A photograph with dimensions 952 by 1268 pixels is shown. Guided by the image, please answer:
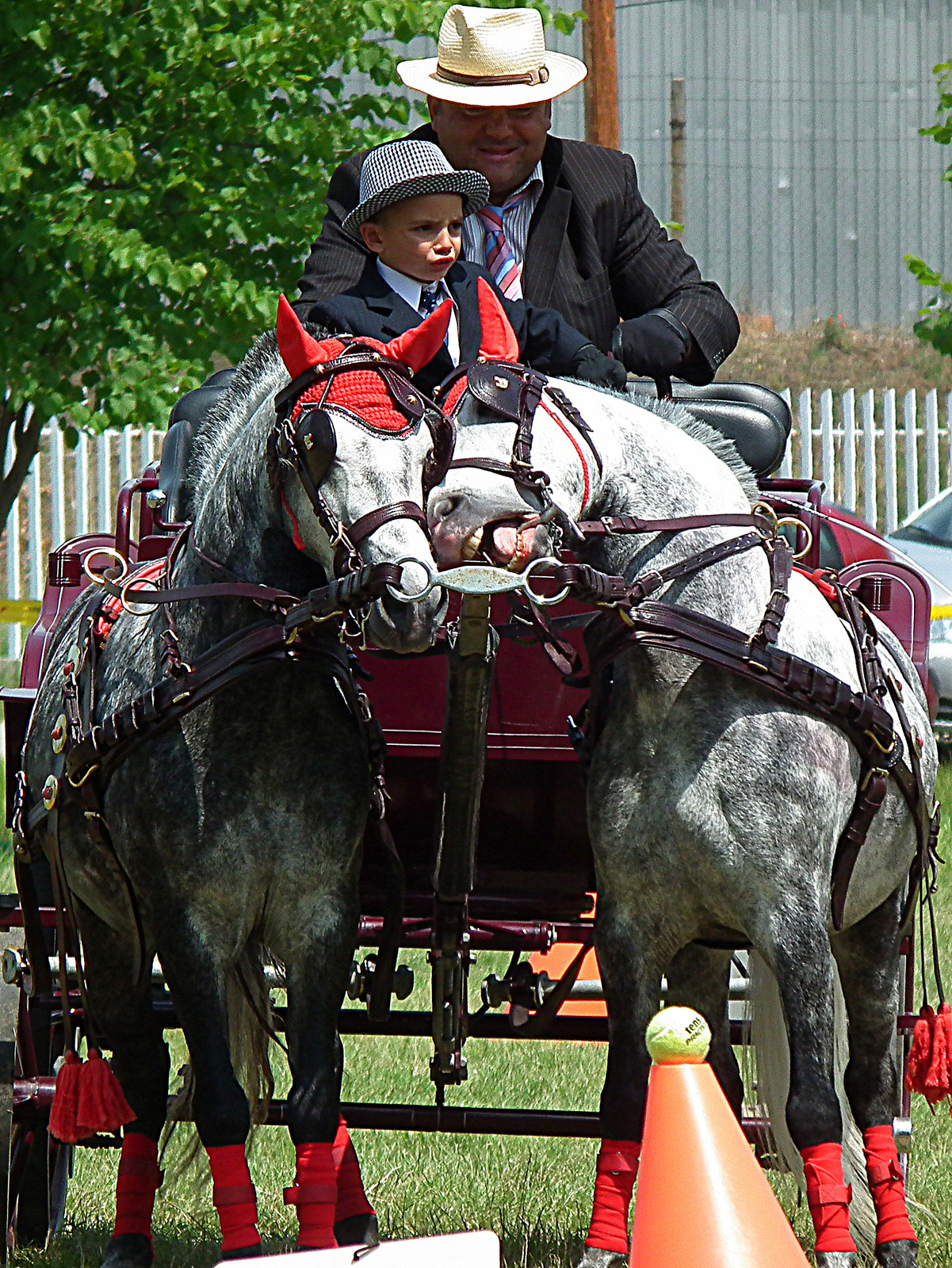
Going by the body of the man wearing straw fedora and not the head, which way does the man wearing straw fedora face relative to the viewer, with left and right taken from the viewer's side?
facing the viewer

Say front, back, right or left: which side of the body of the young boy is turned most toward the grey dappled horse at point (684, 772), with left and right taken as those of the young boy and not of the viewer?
front

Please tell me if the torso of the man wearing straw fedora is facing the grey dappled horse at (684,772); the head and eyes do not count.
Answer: yes

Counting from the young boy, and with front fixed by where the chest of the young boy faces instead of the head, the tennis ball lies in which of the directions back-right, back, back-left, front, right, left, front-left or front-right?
front-right

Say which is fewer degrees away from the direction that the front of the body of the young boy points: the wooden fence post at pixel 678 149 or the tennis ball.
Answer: the tennis ball

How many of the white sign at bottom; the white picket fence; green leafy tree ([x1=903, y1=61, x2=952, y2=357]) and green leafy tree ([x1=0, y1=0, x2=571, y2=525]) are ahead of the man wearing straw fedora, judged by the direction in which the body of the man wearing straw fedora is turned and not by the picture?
1

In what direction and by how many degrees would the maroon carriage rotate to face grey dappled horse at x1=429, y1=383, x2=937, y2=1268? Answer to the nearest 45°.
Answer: approximately 45° to its left

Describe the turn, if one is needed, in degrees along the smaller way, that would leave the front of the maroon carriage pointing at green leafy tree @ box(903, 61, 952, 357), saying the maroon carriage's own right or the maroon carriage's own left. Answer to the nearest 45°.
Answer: approximately 180°

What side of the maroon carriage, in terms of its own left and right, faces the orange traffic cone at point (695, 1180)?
front

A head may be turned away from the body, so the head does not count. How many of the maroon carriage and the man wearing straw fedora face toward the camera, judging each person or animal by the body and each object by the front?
2

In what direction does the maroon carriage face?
toward the camera

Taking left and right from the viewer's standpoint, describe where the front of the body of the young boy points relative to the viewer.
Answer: facing the viewer and to the right of the viewer

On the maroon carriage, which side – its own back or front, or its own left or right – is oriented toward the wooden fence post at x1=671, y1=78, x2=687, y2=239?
back

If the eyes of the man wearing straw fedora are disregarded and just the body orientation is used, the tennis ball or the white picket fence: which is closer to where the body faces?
the tennis ball

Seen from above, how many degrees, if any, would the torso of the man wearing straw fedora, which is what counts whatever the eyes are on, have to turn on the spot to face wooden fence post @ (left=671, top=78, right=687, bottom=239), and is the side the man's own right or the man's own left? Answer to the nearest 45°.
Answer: approximately 180°
